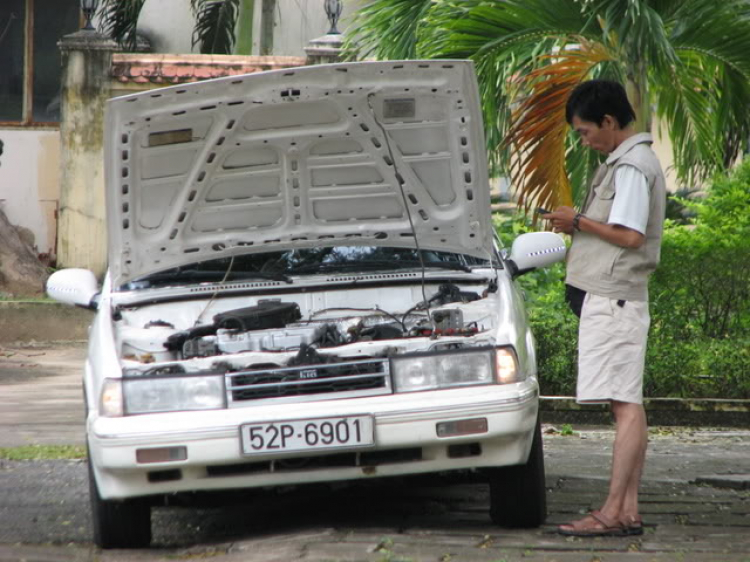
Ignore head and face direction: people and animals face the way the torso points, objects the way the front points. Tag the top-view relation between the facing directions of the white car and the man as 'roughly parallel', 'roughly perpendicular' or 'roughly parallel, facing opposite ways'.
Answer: roughly perpendicular

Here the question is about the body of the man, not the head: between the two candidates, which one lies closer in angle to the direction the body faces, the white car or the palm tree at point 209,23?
the white car

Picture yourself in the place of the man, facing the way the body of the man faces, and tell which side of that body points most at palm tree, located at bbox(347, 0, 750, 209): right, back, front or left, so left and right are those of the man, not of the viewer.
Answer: right

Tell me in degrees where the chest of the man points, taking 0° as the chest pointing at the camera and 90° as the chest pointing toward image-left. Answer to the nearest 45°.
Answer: approximately 90°

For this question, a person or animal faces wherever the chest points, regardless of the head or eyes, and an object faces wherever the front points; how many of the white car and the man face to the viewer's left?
1

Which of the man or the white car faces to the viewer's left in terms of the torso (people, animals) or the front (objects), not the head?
the man

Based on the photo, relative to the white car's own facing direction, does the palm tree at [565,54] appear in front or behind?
behind

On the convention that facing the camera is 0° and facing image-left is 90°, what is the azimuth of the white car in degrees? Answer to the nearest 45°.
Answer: approximately 0°

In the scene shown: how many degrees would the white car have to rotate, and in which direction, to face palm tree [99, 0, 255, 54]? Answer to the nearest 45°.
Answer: approximately 180°

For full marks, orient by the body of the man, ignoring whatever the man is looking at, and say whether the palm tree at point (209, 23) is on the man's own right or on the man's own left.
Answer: on the man's own right
